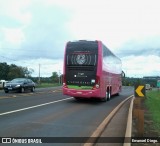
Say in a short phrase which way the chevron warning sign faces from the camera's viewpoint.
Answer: facing the viewer

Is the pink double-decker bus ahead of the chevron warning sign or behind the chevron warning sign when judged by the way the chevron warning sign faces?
behind
